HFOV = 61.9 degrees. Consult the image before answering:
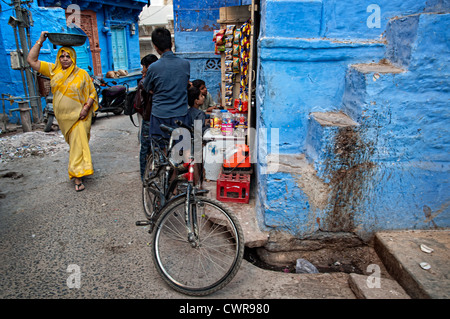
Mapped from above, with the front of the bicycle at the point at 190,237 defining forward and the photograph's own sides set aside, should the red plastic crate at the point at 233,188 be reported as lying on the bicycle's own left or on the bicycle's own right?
on the bicycle's own left

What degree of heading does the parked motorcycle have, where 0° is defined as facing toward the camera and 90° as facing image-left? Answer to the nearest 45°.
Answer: approximately 45°

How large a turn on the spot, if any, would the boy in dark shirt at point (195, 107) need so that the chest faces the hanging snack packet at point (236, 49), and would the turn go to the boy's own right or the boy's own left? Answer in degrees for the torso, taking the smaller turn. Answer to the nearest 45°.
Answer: approximately 45° to the boy's own left

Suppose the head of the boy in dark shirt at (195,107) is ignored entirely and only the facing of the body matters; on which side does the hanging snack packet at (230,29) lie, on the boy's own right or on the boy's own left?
on the boy's own left

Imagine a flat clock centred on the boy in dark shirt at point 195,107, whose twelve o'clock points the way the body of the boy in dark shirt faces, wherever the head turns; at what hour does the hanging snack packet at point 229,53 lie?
The hanging snack packet is roughly at 10 o'clock from the boy in dark shirt.

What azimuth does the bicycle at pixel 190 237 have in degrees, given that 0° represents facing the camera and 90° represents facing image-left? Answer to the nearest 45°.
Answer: approximately 315°

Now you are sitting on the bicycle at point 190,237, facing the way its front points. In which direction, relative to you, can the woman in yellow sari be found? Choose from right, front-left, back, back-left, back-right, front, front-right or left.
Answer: back
